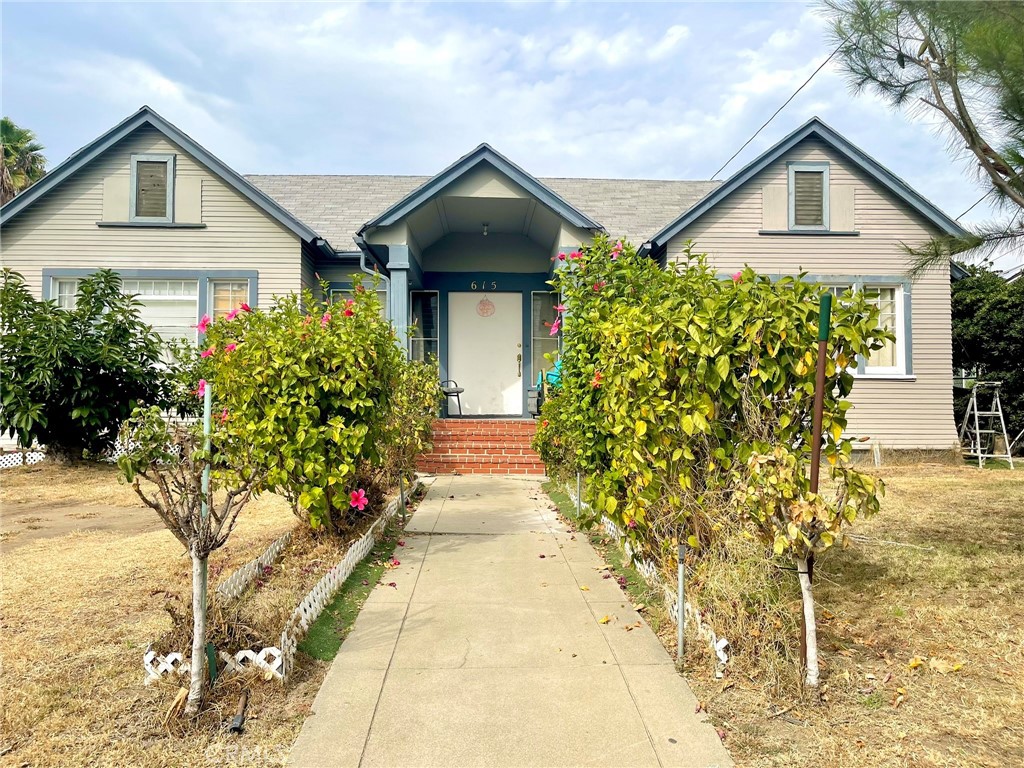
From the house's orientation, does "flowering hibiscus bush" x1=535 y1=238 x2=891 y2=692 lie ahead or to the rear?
ahead

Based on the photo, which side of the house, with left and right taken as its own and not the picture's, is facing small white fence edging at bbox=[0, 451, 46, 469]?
right

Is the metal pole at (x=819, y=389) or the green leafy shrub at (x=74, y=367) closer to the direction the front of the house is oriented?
the metal pole

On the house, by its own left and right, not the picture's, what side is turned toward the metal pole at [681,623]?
front

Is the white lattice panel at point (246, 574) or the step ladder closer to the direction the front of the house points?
the white lattice panel

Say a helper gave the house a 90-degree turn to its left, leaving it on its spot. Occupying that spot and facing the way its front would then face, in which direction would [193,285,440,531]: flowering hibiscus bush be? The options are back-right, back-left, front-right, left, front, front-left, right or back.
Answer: right

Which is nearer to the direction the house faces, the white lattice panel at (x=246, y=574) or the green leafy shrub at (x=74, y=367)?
the white lattice panel

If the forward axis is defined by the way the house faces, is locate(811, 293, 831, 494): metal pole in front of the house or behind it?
in front

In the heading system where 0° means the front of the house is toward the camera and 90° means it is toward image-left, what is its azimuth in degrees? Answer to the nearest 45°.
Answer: approximately 0°

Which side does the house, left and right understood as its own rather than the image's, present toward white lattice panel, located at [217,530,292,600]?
front
